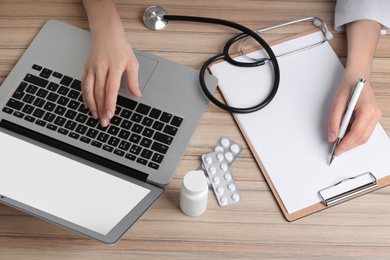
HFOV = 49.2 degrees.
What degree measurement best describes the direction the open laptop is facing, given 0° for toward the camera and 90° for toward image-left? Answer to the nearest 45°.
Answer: approximately 225°

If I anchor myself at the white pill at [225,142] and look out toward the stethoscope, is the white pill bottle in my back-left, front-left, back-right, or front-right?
back-left
